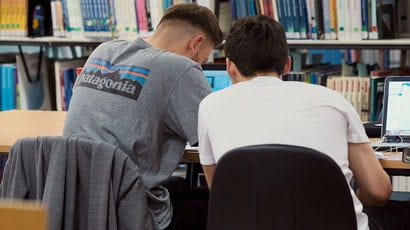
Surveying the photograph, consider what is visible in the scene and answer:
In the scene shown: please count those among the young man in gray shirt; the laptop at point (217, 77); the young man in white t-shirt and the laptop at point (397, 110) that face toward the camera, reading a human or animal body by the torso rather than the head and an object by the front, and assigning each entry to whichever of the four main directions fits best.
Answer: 2

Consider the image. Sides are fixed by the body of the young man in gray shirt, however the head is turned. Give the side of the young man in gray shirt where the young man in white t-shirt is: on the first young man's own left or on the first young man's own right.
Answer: on the first young man's own right

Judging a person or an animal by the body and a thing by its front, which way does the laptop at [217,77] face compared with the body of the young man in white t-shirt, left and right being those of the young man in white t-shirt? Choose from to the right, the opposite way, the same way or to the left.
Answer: the opposite way

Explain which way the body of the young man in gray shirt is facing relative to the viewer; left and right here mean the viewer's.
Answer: facing away from the viewer and to the right of the viewer

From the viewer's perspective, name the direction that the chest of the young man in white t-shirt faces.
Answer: away from the camera

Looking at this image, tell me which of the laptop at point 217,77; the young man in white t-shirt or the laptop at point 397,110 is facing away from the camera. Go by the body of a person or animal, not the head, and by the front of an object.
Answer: the young man in white t-shirt

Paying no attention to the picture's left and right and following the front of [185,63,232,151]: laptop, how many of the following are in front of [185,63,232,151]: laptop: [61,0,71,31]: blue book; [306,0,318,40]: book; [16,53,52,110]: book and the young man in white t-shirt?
1

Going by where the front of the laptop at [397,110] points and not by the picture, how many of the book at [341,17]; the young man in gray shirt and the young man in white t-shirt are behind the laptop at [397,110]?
1

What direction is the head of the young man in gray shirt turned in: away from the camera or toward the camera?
away from the camera

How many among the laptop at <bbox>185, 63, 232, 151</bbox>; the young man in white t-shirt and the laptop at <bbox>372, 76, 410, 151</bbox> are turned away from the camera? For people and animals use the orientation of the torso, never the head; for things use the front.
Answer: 1

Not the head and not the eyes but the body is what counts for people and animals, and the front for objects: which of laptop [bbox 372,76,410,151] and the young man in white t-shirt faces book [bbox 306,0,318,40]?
the young man in white t-shirt

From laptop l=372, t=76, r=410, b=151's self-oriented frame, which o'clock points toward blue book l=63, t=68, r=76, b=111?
The blue book is roughly at 4 o'clock from the laptop.

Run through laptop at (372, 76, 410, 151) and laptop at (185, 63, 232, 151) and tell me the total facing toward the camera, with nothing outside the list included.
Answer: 2

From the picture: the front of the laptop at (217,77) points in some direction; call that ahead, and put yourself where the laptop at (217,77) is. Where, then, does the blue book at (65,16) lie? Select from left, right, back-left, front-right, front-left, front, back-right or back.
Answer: back-right

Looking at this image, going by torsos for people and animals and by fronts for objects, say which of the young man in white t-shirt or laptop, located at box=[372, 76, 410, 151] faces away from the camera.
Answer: the young man in white t-shirt

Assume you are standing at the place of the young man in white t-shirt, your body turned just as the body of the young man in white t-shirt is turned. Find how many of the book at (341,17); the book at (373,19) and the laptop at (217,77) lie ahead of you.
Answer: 3
